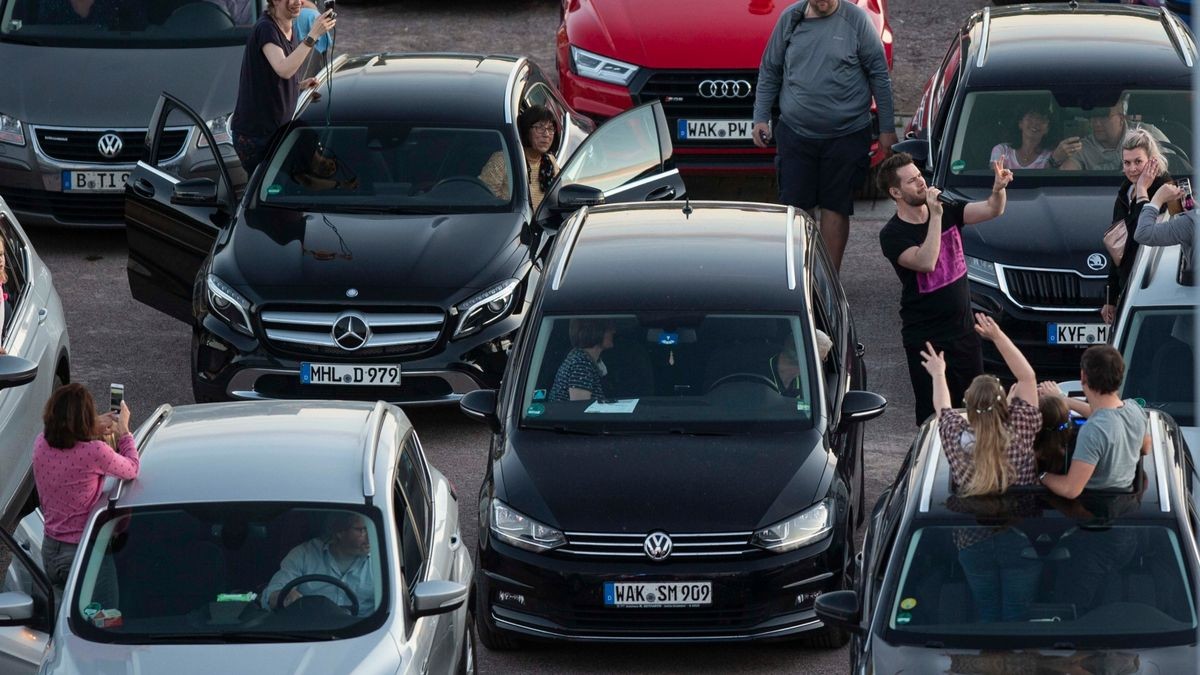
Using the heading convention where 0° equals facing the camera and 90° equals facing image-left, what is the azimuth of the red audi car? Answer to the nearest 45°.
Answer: approximately 0°

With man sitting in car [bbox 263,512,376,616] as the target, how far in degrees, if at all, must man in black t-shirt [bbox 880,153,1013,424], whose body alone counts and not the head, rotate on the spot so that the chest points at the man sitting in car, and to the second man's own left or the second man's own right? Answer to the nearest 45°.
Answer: approximately 90° to the second man's own right

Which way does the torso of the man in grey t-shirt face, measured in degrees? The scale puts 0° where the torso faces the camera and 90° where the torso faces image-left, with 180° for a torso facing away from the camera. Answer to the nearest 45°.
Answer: approximately 135°

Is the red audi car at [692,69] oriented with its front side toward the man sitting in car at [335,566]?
yes

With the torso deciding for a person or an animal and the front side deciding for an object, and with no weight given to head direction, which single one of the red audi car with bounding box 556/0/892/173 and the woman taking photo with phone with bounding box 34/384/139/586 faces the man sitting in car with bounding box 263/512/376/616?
the red audi car

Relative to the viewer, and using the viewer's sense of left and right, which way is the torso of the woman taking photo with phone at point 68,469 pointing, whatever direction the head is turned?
facing away from the viewer and to the right of the viewer

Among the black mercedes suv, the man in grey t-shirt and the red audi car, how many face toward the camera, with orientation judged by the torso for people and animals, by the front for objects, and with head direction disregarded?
2

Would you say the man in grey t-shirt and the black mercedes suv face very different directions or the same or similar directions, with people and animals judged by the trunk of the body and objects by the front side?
very different directions

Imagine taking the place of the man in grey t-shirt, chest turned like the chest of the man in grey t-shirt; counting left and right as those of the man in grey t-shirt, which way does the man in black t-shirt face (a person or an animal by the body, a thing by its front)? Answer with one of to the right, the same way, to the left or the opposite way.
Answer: the opposite way
